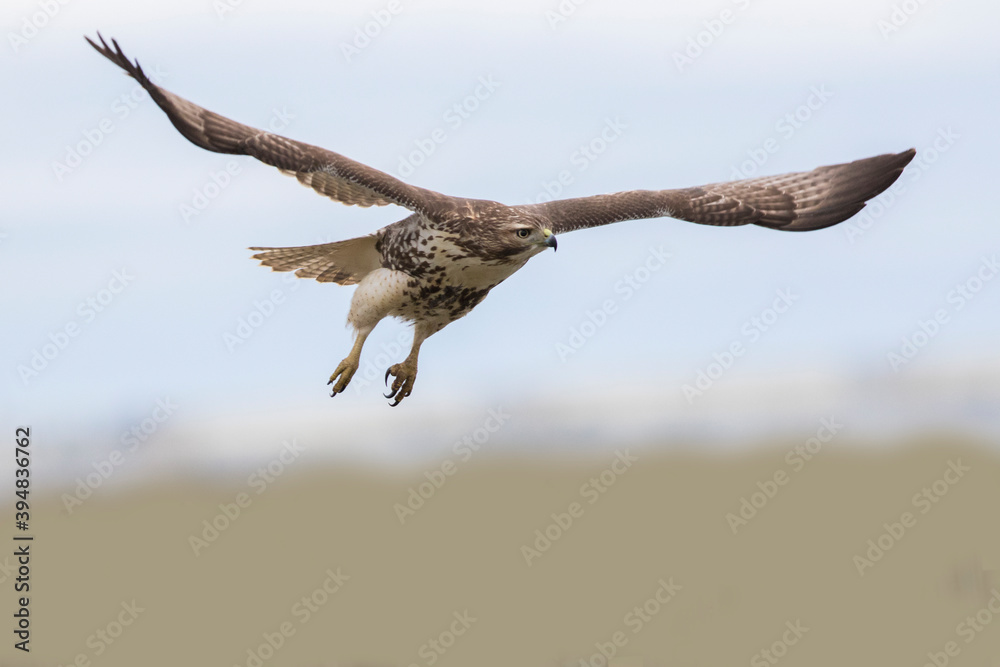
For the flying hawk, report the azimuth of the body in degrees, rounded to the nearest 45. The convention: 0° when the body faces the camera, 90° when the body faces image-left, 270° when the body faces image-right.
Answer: approximately 315°
